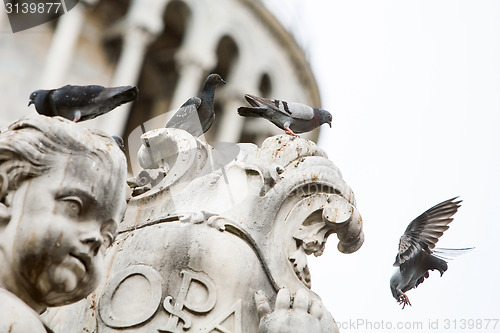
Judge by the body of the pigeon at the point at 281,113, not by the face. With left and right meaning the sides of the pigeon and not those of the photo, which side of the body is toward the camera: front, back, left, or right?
right

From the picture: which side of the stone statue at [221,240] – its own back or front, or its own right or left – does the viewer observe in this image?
front

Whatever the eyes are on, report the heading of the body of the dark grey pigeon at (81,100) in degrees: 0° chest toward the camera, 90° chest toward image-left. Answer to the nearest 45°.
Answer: approximately 90°

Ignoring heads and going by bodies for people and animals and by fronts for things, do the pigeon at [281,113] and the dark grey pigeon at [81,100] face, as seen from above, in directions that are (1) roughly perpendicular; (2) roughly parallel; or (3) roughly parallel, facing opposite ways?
roughly parallel, facing opposite ways

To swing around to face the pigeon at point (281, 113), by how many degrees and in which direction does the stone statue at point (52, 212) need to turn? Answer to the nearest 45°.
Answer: approximately 90° to its left

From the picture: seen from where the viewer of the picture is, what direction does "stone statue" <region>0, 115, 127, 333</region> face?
facing the viewer and to the right of the viewer

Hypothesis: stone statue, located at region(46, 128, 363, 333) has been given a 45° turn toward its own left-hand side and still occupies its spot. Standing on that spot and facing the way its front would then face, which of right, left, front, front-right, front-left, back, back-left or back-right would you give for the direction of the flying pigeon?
left
